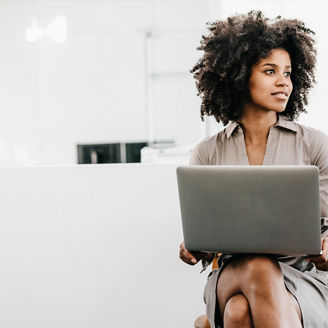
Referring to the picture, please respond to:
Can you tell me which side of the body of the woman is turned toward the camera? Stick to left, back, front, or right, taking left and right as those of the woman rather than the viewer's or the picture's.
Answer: front
